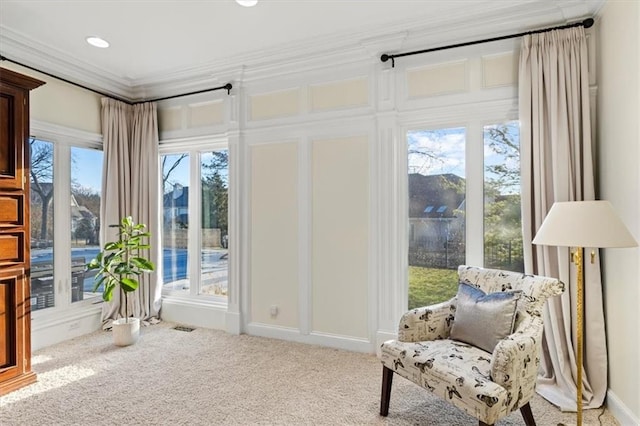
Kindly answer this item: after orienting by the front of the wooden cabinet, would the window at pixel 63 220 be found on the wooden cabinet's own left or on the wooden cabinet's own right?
on the wooden cabinet's own left

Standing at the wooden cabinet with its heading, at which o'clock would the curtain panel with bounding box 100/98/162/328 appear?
The curtain panel is roughly at 9 o'clock from the wooden cabinet.

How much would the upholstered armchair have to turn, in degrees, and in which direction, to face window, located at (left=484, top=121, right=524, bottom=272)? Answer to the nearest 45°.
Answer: approximately 135° to its right

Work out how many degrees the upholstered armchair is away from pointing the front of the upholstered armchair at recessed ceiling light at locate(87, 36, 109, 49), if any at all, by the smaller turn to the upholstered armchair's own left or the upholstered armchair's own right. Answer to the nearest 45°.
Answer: approximately 45° to the upholstered armchair's own right

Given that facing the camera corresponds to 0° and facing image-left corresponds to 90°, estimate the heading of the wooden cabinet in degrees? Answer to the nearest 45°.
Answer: approximately 315°

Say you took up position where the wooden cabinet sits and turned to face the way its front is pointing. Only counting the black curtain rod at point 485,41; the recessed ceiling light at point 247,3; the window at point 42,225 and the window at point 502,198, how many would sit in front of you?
3

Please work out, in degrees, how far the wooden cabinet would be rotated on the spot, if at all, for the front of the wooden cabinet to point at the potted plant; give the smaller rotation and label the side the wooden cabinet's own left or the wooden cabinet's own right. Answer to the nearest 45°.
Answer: approximately 90° to the wooden cabinet's own left

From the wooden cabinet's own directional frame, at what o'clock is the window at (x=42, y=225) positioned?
The window is roughly at 8 o'clock from the wooden cabinet.

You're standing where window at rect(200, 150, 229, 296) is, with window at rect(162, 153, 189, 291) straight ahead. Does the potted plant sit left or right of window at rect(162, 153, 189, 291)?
left
